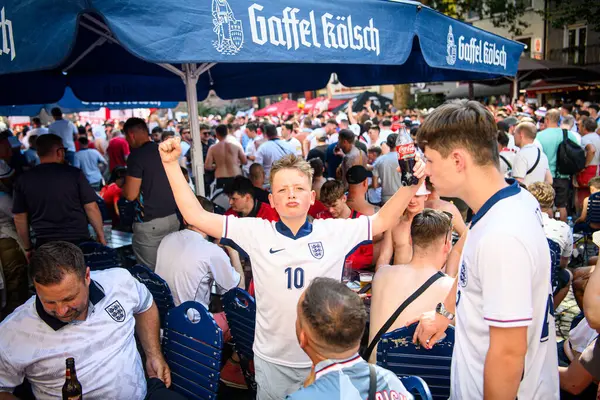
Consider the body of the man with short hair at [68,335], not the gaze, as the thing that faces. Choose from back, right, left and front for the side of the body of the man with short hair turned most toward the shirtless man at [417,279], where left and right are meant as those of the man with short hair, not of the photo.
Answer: left

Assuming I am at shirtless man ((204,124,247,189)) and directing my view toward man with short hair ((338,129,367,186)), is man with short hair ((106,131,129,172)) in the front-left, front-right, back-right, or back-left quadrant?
back-left

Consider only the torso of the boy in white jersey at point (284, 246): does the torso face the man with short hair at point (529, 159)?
no

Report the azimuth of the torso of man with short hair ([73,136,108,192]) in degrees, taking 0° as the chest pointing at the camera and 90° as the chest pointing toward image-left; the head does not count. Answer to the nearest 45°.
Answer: approximately 180°

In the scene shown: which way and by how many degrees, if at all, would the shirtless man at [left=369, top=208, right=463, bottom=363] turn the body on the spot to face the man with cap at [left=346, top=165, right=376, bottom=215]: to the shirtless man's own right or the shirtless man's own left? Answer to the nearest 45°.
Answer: approximately 45° to the shirtless man's own left

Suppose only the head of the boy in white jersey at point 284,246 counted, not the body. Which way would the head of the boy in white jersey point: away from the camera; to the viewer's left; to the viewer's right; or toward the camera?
toward the camera

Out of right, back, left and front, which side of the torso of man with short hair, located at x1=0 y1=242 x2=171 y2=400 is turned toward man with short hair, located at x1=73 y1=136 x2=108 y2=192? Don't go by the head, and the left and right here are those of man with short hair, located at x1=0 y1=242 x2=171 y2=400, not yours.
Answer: back

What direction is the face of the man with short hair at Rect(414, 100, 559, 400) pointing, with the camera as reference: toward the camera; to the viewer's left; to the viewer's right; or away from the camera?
to the viewer's left

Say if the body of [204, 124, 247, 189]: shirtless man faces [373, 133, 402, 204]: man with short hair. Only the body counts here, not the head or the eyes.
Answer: no

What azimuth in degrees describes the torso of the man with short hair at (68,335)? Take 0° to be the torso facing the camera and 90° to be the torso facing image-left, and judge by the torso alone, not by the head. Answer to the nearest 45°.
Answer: approximately 0°
